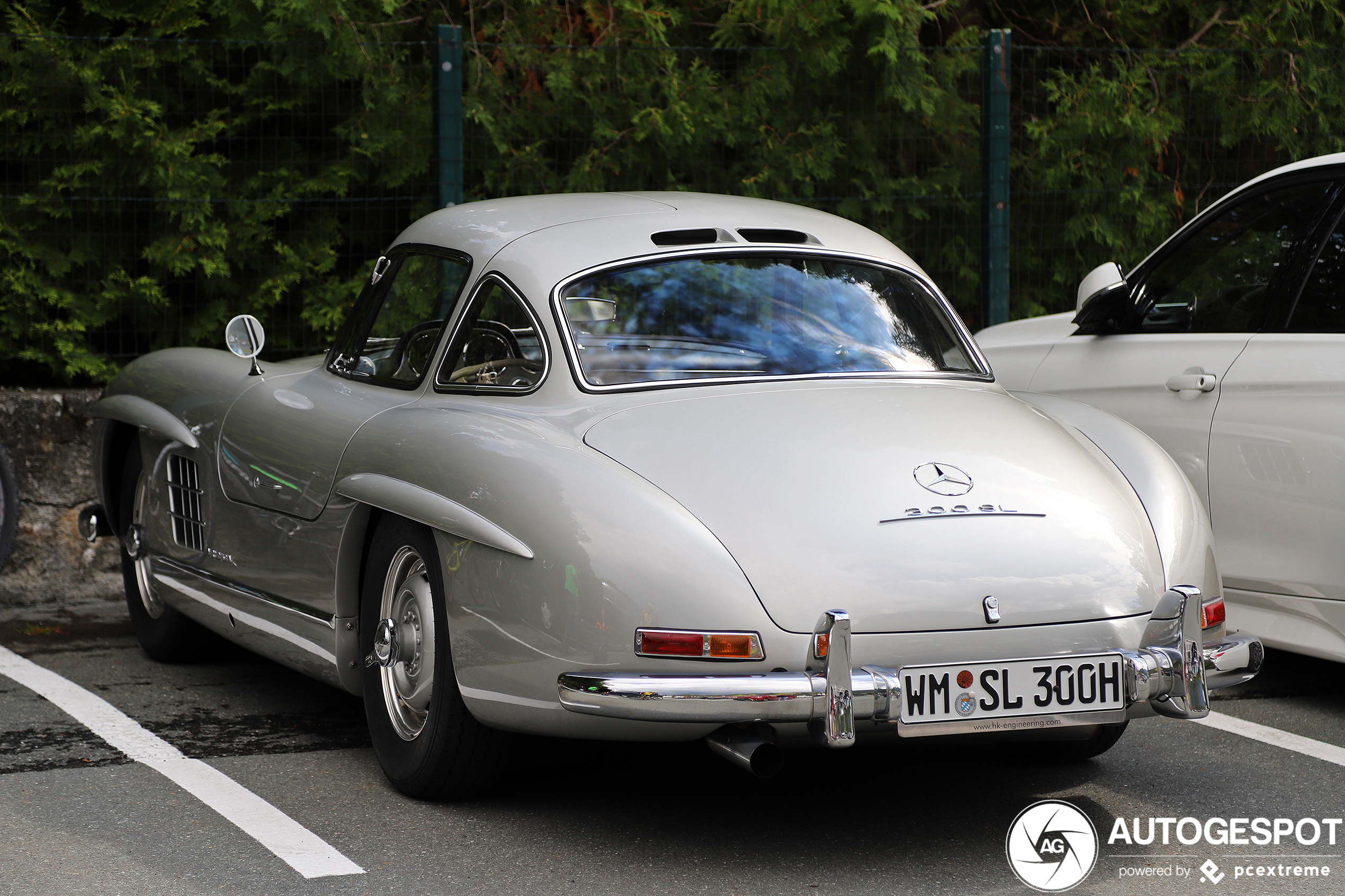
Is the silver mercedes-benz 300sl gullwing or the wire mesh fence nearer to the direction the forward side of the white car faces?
the wire mesh fence

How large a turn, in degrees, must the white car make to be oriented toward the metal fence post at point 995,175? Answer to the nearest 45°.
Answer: approximately 45° to its right

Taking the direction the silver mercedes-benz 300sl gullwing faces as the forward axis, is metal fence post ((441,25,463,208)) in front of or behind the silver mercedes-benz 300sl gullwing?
in front

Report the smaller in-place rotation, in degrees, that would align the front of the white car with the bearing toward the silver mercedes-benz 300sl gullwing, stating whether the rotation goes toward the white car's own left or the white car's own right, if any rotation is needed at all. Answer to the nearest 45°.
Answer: approximately 90° to the white car's own left

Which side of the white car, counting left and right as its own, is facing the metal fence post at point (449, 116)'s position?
front

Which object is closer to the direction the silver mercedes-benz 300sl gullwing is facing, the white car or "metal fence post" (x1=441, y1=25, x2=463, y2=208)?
the metal fence post

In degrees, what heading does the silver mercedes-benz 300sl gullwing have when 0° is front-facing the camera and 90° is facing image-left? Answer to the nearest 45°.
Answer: approximately 135°

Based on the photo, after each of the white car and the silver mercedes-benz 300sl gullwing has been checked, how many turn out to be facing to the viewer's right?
0

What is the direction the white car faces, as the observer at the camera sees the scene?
facing away from the viewer and to the left of the viewer
